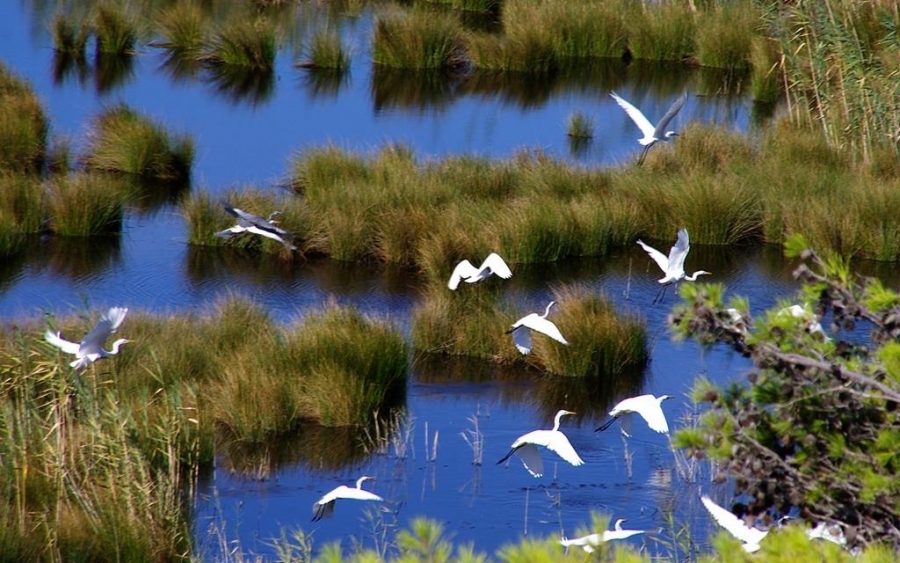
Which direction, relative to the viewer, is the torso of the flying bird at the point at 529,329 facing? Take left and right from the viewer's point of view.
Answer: facing away from the viewer and to the right of the viewer

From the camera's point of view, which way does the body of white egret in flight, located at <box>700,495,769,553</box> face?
to the viewer's right

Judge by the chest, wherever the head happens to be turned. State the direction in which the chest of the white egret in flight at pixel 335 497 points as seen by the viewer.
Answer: to the viewer's right

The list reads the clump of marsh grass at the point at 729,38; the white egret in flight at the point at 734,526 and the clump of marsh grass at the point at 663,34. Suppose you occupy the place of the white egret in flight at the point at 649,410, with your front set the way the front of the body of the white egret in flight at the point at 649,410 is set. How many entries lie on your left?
2

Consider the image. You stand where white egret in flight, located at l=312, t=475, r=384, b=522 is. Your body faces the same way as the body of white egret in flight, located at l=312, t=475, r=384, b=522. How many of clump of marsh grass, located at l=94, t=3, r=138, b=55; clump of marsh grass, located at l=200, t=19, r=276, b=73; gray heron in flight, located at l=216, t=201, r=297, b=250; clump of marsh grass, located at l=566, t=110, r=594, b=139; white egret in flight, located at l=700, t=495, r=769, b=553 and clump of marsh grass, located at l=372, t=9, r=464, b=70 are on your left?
5

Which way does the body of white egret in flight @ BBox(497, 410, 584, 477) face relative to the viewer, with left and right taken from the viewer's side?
facing away from the viewer and to the right of the viewer

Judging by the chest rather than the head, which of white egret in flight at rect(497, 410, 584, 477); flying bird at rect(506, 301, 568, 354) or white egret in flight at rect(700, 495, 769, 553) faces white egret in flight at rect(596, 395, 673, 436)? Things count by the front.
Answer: white egret in flight at rect(497, 410, 584, 477)

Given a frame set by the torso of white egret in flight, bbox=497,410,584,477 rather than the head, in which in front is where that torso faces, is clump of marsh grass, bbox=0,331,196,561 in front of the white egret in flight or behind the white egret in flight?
behind

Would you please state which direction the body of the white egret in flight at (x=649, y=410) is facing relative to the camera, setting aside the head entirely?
to the viewer's right

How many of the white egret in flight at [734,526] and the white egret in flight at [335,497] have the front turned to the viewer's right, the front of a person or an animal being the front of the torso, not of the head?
2

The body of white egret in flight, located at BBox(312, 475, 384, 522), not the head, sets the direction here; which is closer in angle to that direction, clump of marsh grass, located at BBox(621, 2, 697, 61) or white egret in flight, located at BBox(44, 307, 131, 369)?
the clump of marsh grass

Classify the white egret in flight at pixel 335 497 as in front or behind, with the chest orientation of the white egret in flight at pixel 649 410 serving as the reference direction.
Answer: behind

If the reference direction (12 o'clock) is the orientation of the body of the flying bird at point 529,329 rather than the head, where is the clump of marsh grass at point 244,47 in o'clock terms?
The clump of marsh grass is roughly at 10 o'clock from the flying bird.
